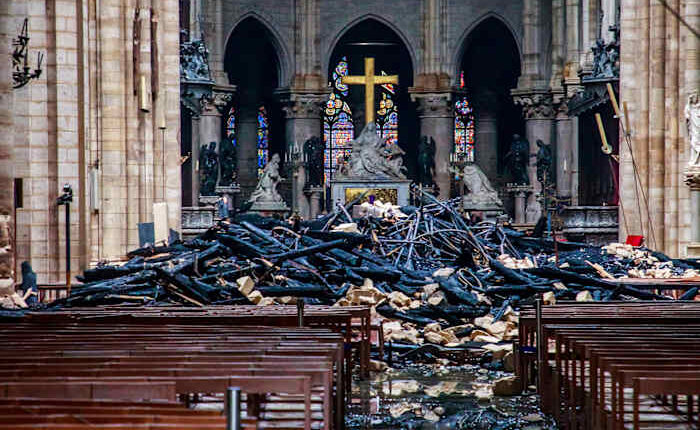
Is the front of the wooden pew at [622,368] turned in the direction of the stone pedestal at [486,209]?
yes

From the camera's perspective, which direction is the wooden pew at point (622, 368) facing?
away from the camera

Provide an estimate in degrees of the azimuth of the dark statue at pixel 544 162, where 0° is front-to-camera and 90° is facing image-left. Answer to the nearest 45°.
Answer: approximately 90°

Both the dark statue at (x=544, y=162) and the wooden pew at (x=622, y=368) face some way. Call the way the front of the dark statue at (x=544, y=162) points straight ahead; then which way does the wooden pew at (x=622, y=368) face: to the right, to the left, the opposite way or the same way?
to the right

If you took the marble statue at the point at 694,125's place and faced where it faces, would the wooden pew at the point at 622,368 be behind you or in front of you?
in front

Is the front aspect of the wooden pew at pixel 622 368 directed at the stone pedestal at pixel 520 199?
yes

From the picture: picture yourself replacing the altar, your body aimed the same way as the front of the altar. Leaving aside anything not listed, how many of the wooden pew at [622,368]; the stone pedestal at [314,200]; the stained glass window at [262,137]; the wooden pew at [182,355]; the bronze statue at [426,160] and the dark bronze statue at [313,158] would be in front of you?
2

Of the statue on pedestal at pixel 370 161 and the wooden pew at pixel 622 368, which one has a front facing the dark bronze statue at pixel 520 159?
the wooden pew

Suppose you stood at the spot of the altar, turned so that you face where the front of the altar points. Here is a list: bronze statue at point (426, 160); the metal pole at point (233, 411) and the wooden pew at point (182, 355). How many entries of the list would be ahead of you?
2

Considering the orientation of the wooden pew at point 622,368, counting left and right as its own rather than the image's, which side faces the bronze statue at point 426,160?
front
